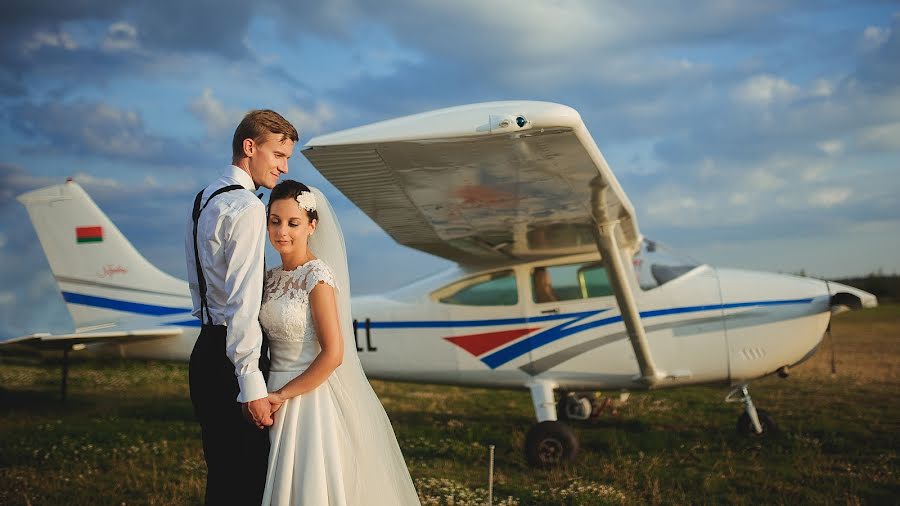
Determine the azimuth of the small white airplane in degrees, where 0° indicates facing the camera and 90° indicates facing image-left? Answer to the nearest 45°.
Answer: approximately 270°

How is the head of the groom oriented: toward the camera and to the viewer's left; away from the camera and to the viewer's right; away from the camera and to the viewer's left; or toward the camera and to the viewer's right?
toward the camera and to the viewer's right

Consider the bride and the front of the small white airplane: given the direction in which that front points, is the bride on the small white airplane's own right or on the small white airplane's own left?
on the small white airplane's own right

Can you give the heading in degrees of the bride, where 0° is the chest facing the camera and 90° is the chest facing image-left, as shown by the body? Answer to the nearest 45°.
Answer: approximately 45°

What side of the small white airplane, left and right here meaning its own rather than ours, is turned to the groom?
right

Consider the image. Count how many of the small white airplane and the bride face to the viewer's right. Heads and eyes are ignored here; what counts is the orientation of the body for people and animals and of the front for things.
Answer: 1

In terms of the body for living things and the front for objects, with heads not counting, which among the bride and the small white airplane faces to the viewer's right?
the small white airplane

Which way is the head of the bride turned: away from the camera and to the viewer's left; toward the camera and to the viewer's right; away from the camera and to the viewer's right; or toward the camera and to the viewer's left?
toward the camera and to the viewer's left
